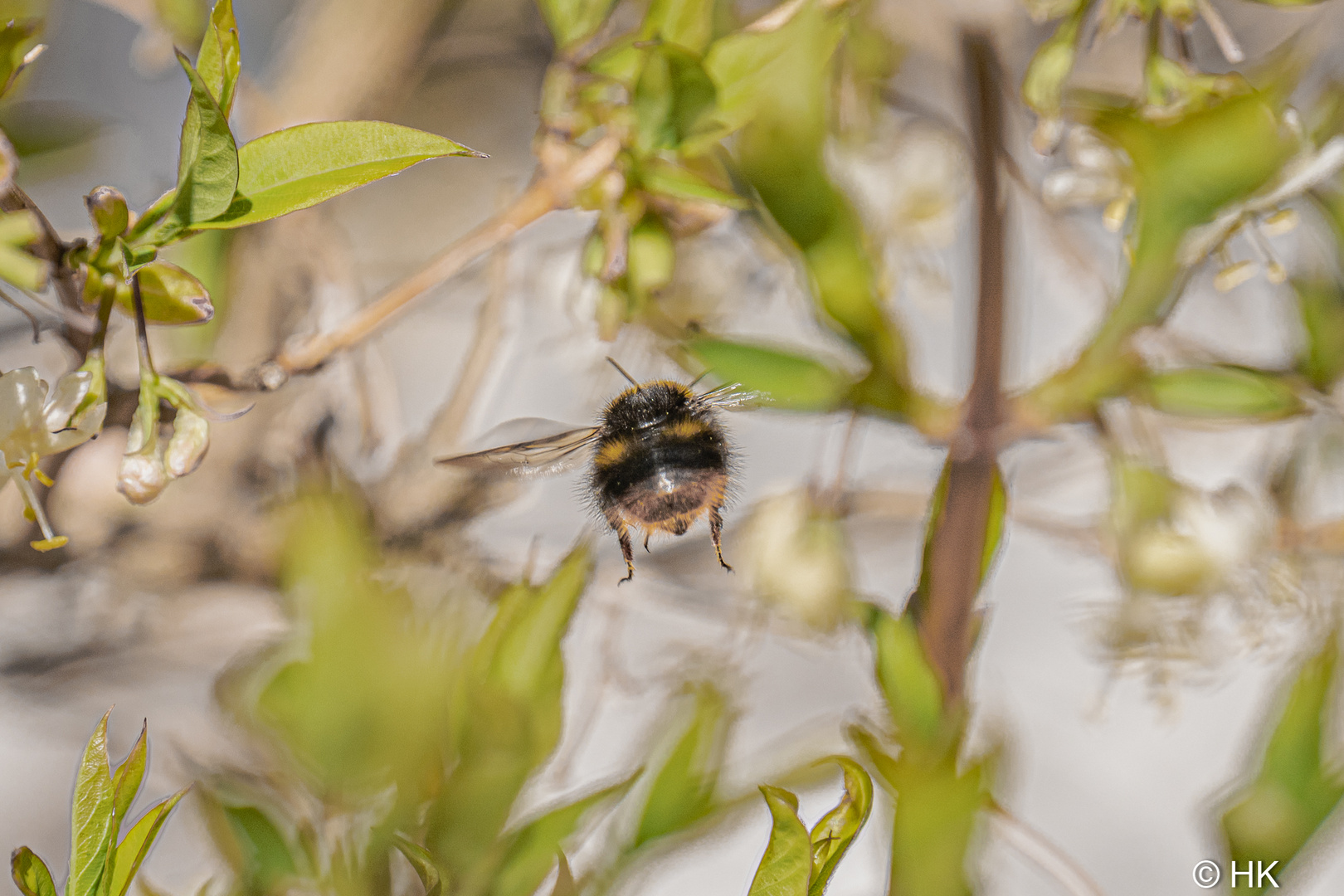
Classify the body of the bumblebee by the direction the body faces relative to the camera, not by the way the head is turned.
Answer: away from the camera
